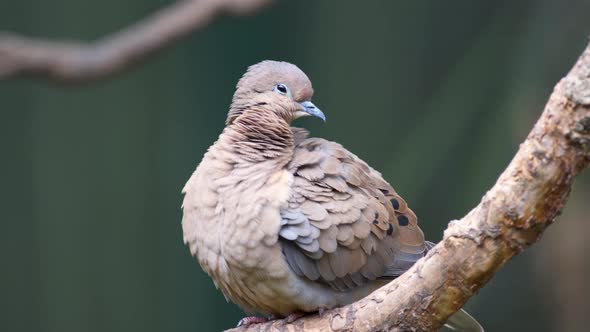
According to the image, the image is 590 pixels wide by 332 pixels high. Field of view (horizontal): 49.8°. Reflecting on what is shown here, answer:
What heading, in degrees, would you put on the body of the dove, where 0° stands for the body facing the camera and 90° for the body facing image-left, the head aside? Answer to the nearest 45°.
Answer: approximately 45°
